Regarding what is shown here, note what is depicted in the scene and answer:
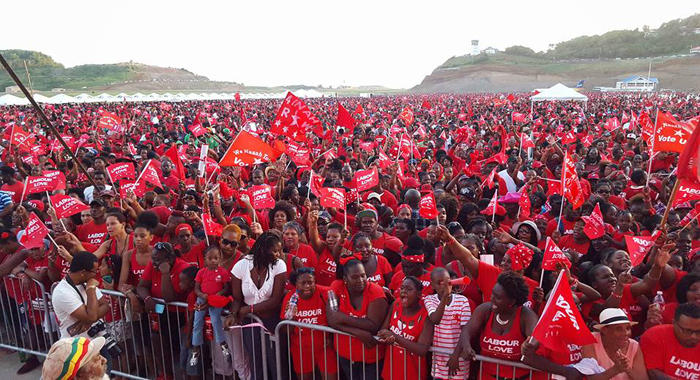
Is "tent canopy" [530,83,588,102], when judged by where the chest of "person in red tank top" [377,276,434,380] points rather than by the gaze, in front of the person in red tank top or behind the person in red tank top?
behind

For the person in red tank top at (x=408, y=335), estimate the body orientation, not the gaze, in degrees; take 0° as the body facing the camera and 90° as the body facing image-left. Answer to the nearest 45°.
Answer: approximately 45°

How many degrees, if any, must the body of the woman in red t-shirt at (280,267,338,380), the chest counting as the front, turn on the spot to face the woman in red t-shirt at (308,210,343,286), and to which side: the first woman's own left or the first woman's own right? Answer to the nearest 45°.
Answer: approximately 180°

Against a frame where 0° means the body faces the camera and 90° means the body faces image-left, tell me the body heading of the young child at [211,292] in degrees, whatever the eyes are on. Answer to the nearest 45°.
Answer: approximately 0°
